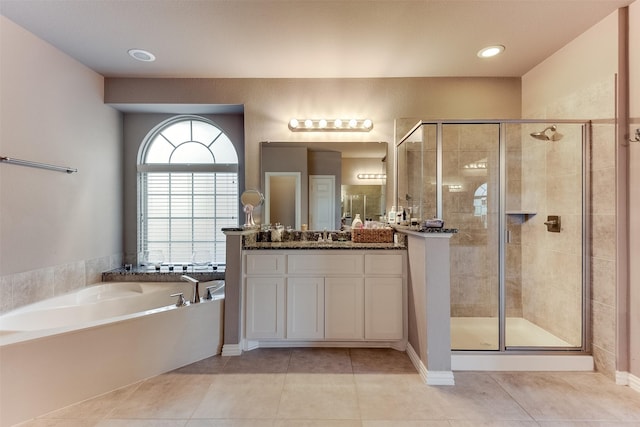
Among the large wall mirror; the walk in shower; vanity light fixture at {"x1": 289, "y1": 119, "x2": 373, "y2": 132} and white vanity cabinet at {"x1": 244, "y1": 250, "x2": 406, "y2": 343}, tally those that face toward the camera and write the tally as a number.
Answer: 4

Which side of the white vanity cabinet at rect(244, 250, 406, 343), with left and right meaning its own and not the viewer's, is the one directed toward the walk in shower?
left

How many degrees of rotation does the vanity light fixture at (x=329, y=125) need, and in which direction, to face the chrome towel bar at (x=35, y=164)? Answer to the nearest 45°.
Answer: approximately 90° to its right

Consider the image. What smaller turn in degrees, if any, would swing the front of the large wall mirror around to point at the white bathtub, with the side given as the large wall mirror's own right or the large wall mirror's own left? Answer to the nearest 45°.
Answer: approximately 45° to the large wall mirror's own right

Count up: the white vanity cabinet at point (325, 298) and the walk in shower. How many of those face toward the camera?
2

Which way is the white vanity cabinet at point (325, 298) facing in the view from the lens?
facing the viewer

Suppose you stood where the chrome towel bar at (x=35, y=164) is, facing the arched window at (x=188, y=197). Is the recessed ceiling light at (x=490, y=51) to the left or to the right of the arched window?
right

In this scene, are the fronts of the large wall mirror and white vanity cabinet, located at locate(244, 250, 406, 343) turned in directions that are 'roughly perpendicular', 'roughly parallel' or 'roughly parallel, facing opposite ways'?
roughly parallel

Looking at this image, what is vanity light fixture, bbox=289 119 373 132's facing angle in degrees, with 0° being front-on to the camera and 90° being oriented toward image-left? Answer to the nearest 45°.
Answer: approximately 0°
